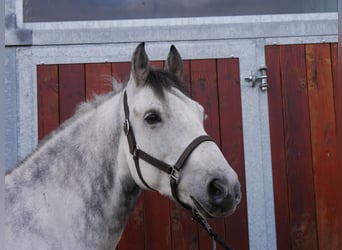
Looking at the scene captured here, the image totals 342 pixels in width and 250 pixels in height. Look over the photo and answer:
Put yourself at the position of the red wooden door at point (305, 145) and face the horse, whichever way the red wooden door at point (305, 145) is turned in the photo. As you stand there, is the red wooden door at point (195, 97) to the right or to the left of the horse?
right

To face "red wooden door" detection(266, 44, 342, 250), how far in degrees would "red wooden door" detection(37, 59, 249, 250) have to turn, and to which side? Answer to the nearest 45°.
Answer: approximately 90° to its left

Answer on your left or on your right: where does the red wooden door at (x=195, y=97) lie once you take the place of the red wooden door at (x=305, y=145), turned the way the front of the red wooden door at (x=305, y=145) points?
on your right

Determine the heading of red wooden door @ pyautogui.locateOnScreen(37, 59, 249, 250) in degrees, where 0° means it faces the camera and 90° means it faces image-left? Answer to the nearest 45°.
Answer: approximately 0°

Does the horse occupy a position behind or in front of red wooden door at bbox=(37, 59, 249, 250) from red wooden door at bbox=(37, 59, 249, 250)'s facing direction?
in front

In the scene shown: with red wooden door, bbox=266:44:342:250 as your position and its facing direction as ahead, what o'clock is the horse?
The horse is roughly at 1 o'clock from the red wooden door.

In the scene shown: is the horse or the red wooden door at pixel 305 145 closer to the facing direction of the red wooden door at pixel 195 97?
the horse

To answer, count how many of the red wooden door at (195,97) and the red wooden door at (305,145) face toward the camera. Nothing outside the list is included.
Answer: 2

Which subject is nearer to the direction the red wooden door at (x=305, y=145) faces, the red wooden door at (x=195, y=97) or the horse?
the horse
